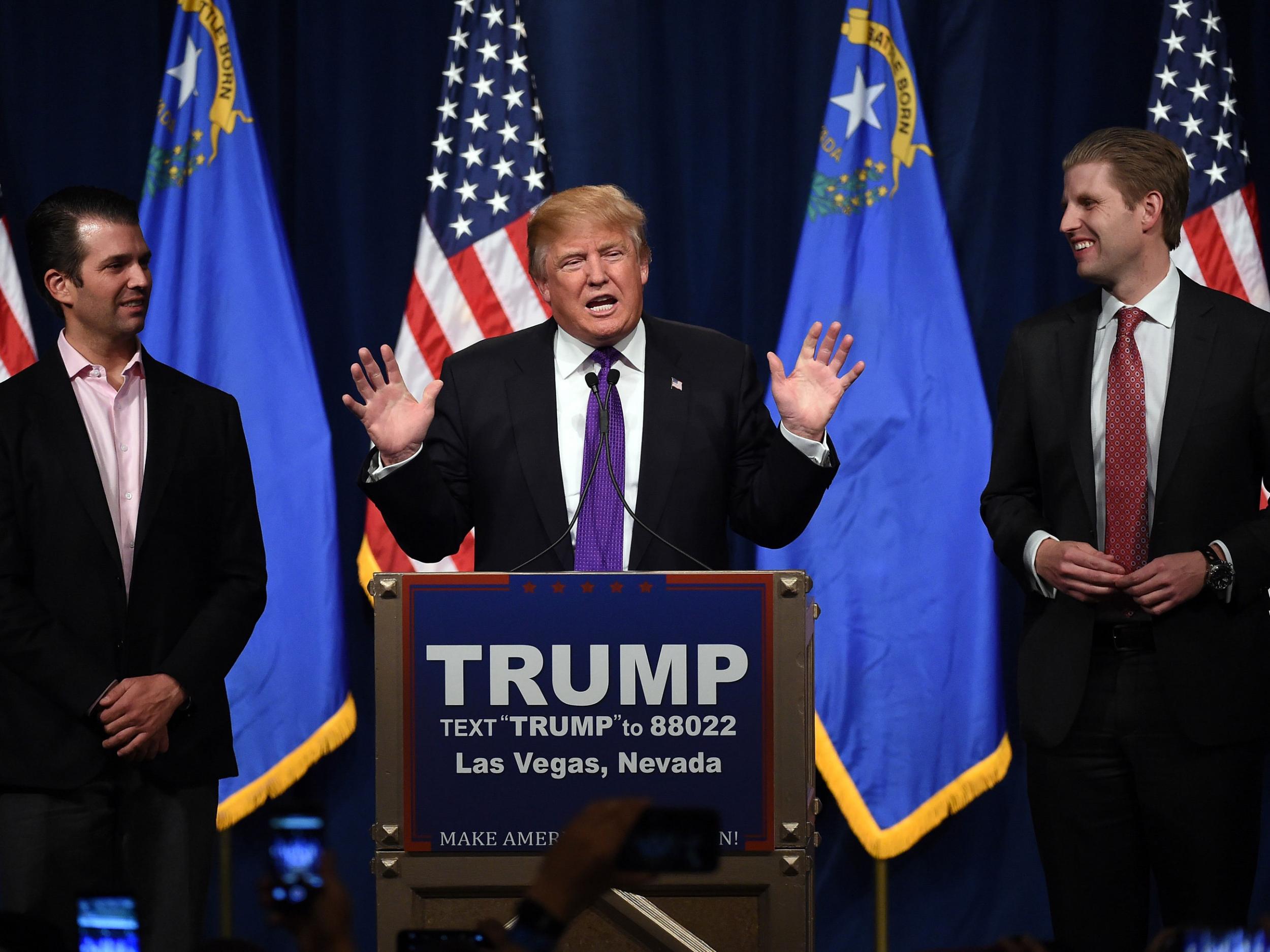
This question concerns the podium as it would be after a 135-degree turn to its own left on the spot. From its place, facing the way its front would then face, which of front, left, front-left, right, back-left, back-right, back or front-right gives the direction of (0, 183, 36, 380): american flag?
left

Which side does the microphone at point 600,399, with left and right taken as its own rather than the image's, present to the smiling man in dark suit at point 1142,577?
right

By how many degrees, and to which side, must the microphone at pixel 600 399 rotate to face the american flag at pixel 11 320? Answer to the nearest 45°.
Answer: approximately 45° to its left

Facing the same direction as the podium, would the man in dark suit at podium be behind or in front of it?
behind

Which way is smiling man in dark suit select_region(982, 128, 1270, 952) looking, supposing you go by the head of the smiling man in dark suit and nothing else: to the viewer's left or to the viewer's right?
to the viewer's left

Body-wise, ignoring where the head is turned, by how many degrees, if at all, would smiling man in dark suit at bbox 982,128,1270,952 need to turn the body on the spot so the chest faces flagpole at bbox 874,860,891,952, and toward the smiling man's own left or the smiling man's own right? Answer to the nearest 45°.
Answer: approximately 135° to the smiling man's own right

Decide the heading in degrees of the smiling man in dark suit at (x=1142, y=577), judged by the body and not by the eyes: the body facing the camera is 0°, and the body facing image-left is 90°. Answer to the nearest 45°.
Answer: approximately 0°

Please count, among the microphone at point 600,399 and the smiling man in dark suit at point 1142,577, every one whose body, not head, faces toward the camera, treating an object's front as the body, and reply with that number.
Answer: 1

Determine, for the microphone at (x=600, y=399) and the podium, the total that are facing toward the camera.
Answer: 1
